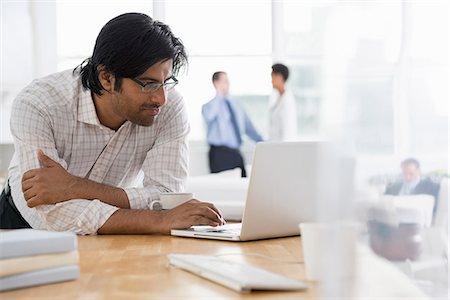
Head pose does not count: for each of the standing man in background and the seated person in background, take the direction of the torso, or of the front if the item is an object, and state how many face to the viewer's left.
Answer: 0

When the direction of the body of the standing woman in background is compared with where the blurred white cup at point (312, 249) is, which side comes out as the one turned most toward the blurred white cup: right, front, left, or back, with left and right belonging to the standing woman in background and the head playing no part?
left

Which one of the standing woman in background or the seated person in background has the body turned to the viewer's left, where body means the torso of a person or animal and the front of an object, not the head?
the standing woman in background

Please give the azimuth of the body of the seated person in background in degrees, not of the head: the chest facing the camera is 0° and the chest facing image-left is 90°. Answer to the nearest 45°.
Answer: approximately 0°

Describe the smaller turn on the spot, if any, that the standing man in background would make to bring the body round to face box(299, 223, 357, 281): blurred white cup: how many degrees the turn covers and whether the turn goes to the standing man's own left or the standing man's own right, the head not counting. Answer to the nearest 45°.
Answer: approximately 45° to the standing man's own right

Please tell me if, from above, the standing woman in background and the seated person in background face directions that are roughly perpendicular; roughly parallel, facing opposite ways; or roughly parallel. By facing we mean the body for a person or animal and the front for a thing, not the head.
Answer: roughly perpendicular

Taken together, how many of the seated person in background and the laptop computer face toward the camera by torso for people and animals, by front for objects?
1

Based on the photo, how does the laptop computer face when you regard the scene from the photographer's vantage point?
facing away from the viewer and to the left of the viewer

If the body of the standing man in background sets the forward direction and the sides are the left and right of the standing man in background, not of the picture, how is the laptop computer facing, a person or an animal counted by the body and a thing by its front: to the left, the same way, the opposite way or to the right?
the opposite way

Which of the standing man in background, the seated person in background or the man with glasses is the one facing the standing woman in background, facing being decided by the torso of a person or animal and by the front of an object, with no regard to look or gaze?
the standing man in background

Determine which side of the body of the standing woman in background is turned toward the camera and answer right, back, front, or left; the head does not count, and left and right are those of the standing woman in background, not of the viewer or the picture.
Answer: left

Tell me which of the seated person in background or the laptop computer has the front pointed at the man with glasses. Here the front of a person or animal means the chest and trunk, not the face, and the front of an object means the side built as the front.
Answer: the laptop computer

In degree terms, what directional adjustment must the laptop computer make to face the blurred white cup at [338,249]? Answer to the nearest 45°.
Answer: approximately 135° to its left
